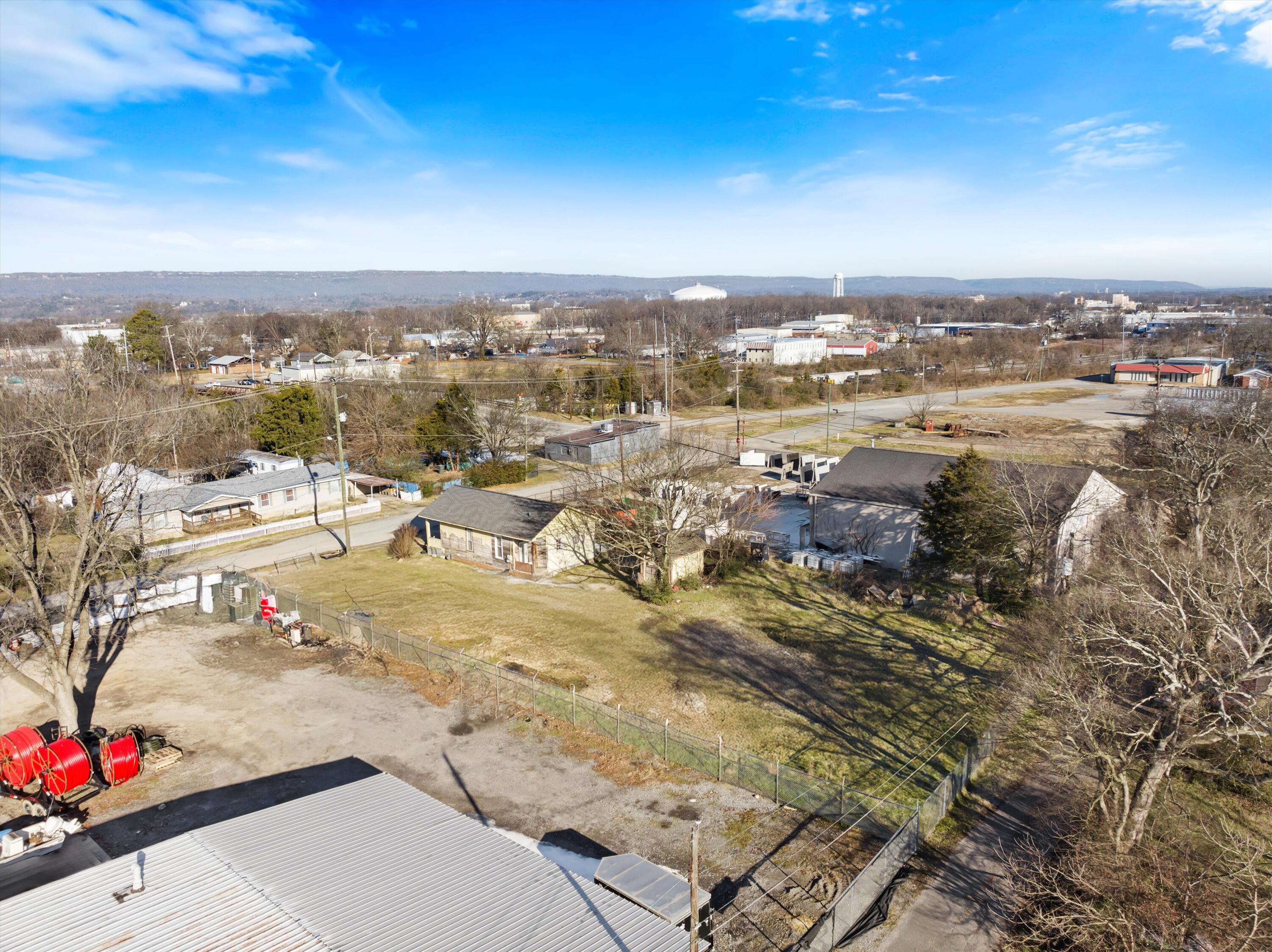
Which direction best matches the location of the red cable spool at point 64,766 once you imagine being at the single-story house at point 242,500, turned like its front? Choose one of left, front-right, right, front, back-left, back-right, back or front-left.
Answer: front-right

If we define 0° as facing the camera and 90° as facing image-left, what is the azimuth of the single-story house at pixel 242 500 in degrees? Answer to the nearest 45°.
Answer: approximately 315°

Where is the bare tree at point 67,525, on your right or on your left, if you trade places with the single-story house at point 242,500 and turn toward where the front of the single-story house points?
on your right

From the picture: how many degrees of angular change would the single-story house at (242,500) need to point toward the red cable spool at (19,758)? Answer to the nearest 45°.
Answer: approximately 45° to its right

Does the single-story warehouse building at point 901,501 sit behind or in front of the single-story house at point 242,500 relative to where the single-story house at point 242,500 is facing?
in front

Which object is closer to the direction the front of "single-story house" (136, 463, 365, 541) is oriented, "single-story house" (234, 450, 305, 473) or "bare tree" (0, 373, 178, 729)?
the bare tree

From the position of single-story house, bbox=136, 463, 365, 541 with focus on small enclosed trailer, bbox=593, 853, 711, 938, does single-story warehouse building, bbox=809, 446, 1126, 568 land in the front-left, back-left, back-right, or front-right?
front-left

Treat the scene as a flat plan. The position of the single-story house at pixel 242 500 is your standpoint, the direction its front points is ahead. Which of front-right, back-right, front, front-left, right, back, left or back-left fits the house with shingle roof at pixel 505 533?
front

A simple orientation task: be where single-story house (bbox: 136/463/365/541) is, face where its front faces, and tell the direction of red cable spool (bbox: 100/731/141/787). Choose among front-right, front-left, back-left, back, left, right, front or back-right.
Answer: front-right

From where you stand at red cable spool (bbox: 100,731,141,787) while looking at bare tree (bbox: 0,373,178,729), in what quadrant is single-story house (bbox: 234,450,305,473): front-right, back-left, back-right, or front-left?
front-right

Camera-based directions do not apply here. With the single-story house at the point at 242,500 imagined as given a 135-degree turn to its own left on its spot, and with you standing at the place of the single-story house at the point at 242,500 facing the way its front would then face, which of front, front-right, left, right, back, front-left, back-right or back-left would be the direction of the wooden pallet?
back
